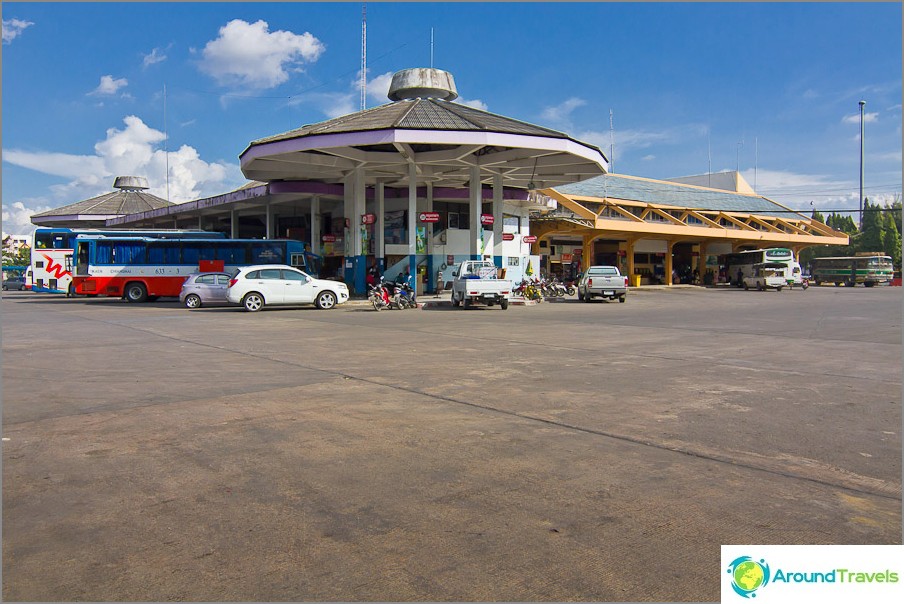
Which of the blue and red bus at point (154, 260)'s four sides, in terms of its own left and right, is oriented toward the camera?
right

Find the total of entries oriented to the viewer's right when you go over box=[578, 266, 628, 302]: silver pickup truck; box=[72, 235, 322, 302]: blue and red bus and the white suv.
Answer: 2

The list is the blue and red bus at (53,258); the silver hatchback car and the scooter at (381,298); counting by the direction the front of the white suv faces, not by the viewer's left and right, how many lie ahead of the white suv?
1

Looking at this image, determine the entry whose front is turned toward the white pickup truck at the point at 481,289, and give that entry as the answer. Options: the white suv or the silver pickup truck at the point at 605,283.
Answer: the white suv

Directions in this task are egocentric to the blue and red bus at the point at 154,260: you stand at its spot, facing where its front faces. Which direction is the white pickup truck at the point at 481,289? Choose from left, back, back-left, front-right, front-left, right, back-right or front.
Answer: front-right

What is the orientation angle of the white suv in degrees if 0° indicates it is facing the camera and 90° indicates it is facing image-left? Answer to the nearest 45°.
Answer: approximately 270°

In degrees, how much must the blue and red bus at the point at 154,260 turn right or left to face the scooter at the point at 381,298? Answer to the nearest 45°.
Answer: approximately 45° to its right

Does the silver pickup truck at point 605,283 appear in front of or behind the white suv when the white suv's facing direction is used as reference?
in front
